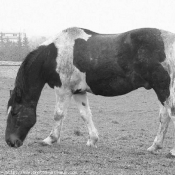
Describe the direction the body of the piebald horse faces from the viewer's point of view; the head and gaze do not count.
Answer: to the viewer's left
